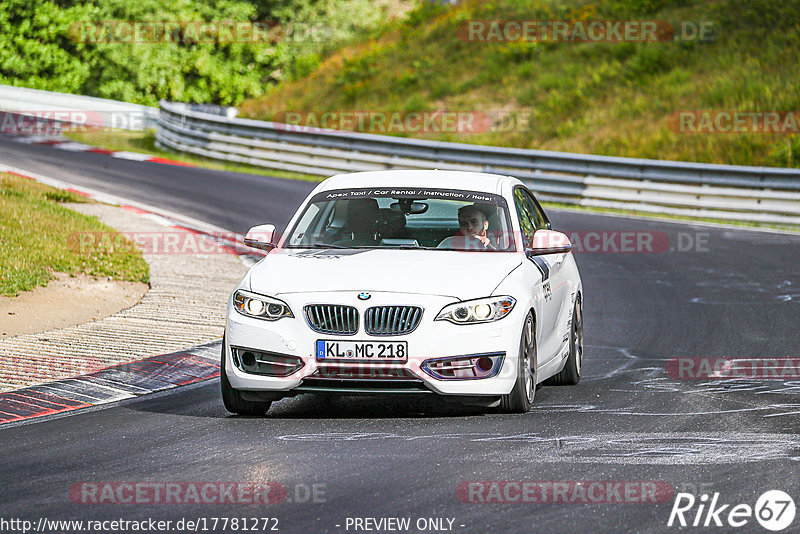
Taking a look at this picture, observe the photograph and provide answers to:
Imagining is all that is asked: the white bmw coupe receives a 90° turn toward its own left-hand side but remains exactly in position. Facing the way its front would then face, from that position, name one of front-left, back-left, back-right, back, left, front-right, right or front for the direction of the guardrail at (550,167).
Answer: left

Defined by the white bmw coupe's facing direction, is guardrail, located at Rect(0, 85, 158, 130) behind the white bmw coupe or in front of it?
behind

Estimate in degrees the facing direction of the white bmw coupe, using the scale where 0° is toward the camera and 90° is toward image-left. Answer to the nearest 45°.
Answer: approximately 0°
